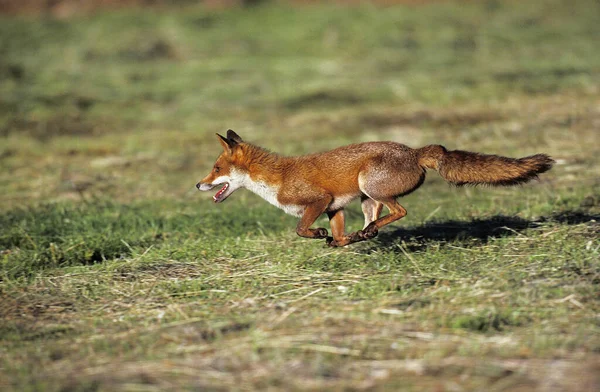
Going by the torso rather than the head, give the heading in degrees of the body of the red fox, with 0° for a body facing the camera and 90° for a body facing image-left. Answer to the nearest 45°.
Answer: approximately 90°
